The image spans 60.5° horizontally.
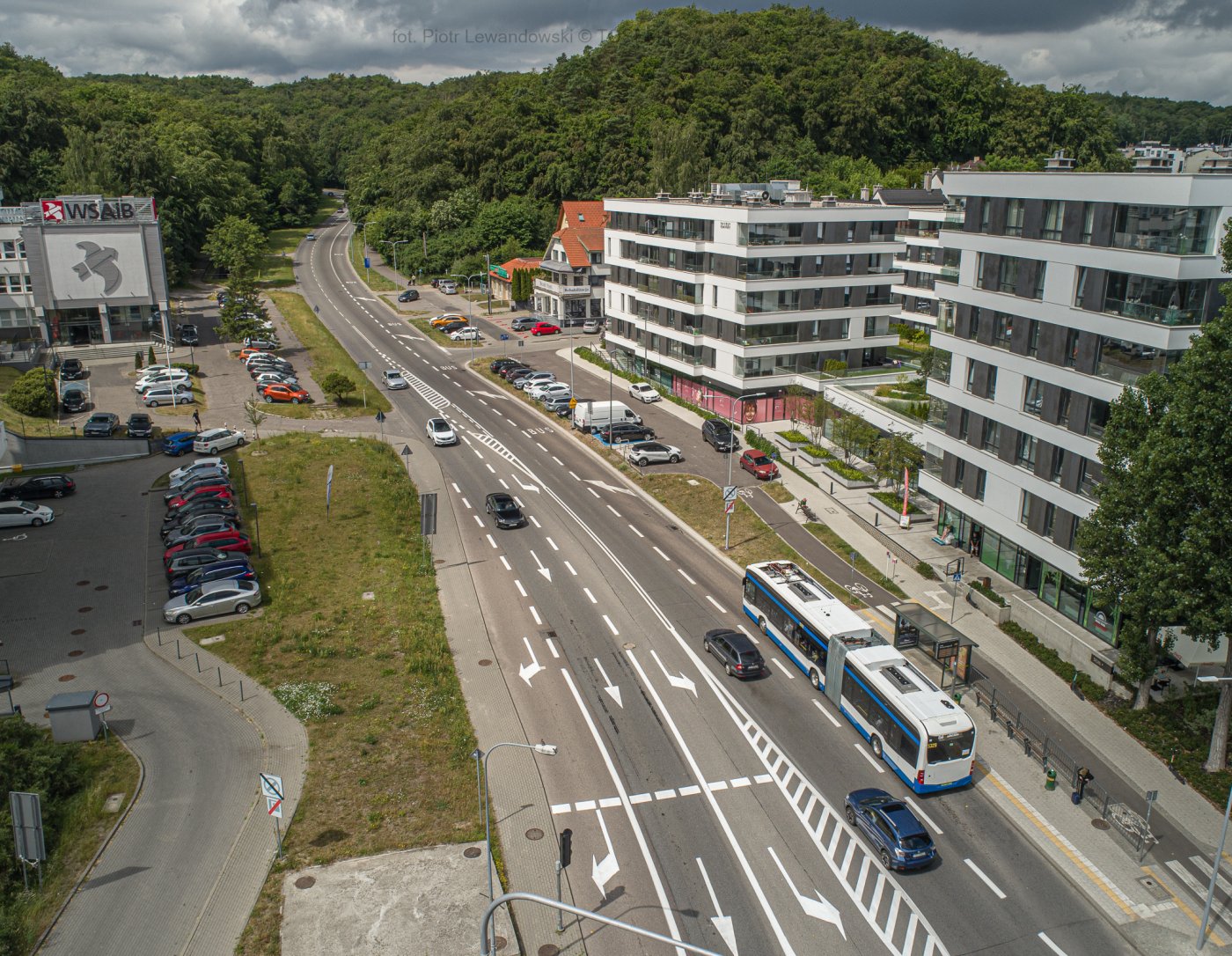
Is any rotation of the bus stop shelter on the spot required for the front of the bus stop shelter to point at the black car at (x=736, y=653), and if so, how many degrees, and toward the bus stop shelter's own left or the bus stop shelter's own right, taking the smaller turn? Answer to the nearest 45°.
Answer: approximately 45° to the bus stop shelter's own right

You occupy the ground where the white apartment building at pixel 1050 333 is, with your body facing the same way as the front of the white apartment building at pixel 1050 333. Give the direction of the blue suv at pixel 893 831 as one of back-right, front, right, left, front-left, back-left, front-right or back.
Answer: front-left

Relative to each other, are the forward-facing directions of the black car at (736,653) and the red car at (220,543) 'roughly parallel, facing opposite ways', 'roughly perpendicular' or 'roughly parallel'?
roughly perpendicular

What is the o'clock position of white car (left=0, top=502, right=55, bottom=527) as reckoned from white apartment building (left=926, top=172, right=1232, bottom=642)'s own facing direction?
The white car is roughly at 1 o'clock from the white apartment building.
